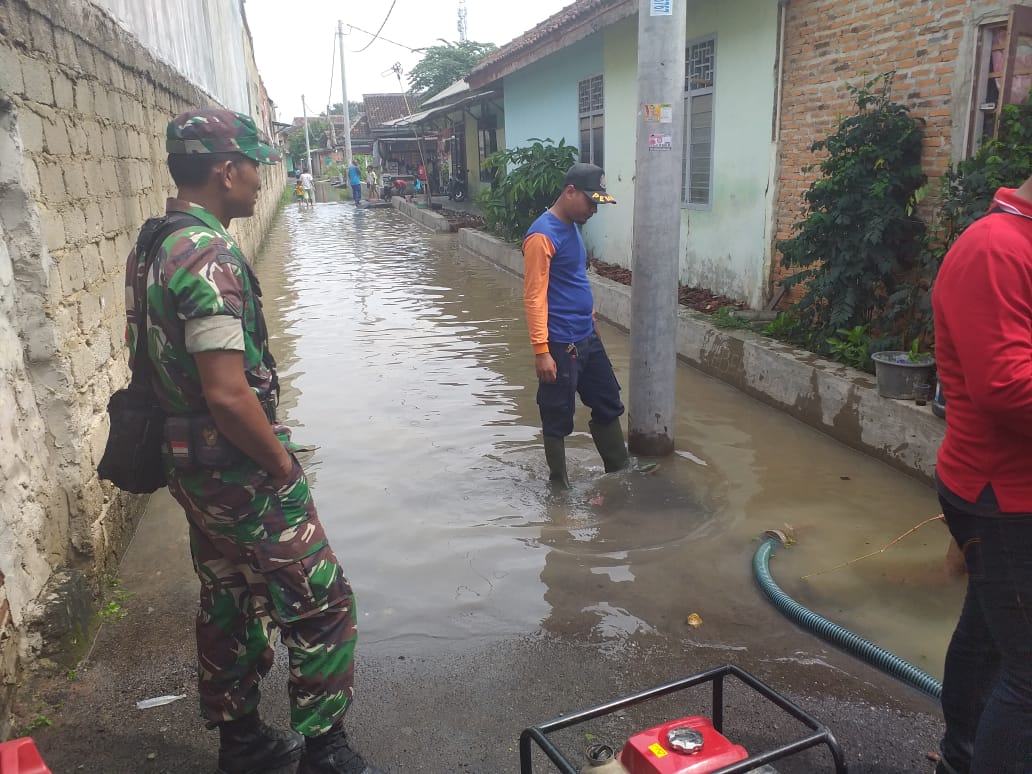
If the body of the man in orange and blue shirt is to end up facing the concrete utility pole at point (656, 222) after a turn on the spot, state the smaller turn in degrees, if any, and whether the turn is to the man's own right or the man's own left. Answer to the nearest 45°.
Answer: approximately 90° to the man's own left

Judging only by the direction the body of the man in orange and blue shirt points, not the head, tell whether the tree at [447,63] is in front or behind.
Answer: behind

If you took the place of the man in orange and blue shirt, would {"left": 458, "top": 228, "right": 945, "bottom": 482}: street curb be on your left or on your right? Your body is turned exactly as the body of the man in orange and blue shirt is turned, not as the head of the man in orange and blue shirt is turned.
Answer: on your left

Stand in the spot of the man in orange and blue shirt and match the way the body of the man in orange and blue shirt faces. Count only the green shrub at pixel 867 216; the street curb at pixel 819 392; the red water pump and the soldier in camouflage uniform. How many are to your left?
2

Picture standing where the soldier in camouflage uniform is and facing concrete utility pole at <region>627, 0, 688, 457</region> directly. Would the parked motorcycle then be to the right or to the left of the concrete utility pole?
left

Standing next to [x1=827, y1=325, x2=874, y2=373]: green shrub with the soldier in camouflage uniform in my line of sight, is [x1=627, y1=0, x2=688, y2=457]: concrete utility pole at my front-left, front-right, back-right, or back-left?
front-right

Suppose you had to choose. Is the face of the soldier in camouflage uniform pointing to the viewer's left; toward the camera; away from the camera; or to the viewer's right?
to the viewer's right
